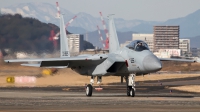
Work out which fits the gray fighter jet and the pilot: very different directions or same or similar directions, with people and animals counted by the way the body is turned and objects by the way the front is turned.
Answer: same or similar directions

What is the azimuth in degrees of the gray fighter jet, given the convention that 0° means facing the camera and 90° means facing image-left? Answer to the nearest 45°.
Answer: approximately 315°
